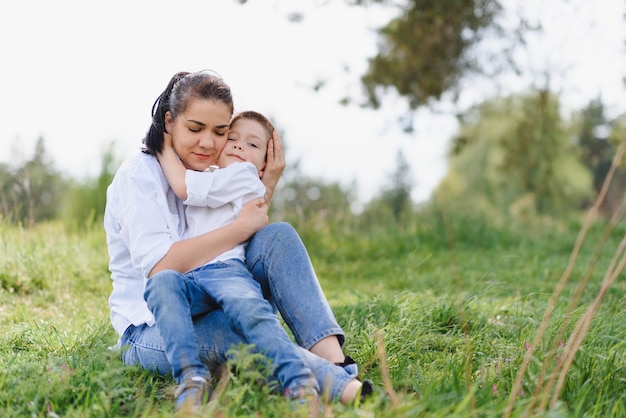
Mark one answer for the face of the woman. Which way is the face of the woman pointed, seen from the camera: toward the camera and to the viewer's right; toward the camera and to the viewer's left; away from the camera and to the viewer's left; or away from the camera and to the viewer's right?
toward the camera and to the viewer's right

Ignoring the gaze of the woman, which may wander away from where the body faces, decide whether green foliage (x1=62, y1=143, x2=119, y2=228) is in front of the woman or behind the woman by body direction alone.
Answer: behind

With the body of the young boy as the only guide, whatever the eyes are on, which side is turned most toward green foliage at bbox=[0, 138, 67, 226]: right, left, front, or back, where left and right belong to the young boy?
right

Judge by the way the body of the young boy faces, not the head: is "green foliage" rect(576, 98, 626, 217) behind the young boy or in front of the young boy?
behind

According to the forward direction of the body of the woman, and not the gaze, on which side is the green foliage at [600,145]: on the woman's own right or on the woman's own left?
on the woman's own left

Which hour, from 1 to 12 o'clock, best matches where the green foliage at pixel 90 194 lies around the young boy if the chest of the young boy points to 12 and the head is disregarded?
The green foliage is roughly at 4 o'clock from the young boy.

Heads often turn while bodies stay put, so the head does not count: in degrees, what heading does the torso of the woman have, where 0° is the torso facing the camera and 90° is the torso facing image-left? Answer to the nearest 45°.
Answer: approximately 315°

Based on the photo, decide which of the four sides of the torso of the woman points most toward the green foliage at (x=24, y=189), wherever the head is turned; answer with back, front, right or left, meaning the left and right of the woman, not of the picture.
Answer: back
